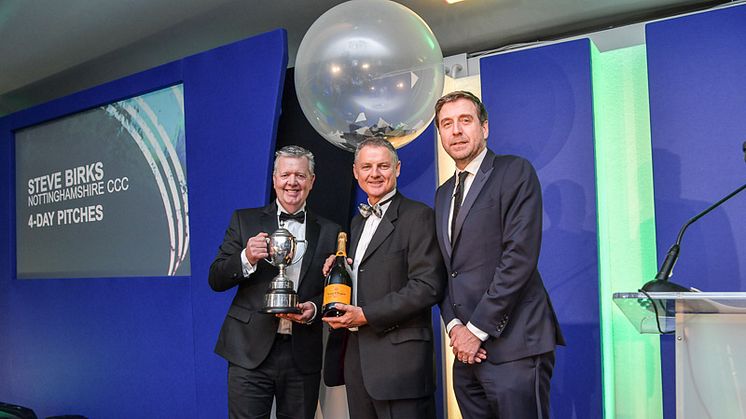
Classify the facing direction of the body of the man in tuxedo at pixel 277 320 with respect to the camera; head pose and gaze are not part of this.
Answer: toward the camera

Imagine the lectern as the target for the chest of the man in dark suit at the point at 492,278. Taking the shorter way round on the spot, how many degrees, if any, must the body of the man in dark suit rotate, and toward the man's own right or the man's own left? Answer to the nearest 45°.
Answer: approximately 90° to the man's own left

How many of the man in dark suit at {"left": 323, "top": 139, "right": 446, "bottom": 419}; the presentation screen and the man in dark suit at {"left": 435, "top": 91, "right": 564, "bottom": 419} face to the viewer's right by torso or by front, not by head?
0

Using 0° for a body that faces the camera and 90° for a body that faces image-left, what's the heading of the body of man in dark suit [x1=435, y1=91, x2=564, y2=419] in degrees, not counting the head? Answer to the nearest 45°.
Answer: approximately 45°

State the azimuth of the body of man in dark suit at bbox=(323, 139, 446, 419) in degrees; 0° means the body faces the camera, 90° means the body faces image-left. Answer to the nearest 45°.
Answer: approximately 45°

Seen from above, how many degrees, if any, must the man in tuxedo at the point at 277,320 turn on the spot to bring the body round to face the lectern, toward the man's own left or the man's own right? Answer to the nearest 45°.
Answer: approximately 45° to the man's own left

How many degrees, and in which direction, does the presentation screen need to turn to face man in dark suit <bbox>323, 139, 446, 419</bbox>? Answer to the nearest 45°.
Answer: approximately 45° to its left

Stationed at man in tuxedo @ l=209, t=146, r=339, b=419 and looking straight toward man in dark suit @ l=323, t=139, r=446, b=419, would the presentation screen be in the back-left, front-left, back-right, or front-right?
back-left

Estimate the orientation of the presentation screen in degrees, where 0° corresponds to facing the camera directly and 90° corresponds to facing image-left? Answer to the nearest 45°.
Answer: approximately 45°

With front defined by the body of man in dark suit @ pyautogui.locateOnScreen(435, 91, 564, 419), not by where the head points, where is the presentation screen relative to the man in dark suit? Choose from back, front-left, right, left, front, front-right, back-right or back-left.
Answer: right

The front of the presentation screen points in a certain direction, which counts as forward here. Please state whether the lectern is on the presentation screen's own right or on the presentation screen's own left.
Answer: on the presentation screen's own left
